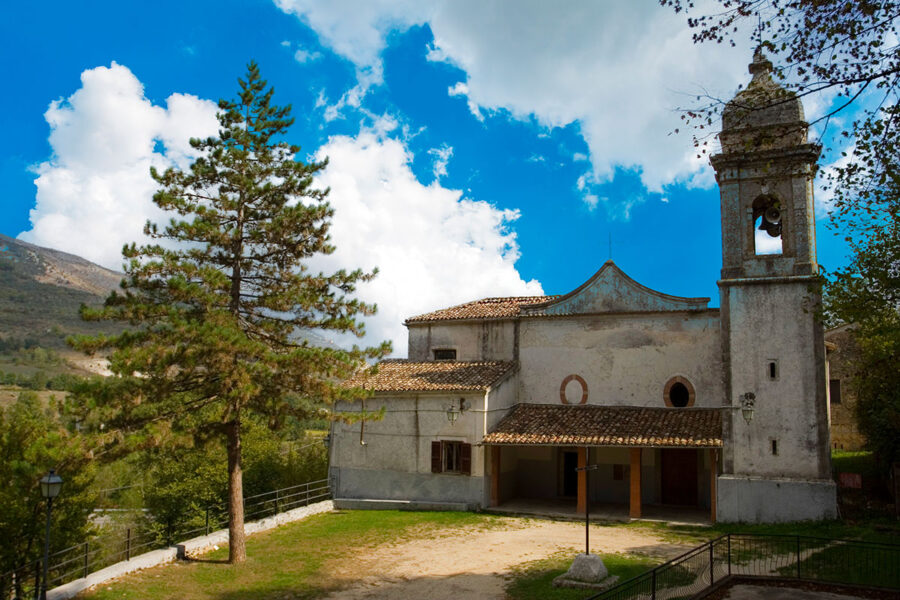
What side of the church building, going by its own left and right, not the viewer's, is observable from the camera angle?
front

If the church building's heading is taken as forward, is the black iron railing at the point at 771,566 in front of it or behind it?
in front

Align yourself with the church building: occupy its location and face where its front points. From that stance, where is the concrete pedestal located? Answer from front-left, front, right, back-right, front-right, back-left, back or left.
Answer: front

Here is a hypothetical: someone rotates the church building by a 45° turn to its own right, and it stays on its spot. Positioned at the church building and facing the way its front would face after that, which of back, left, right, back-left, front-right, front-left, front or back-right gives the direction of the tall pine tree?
front
